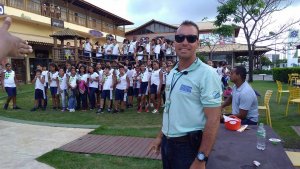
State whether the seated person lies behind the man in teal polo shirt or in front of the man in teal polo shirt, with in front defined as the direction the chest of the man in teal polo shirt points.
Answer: behind

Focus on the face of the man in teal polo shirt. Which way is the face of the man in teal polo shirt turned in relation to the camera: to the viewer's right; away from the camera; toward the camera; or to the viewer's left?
toward the camera

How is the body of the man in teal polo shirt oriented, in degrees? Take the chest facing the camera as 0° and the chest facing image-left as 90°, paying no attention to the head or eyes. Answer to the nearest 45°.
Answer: approximately 45°

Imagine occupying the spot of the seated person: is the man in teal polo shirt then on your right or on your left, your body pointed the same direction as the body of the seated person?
on your left

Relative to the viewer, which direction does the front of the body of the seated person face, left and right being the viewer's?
facing to the left of the viewer

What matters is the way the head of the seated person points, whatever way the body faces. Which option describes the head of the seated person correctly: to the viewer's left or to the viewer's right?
to the viewer's left

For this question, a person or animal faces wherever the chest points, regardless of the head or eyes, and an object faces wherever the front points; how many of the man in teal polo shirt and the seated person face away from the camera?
0
